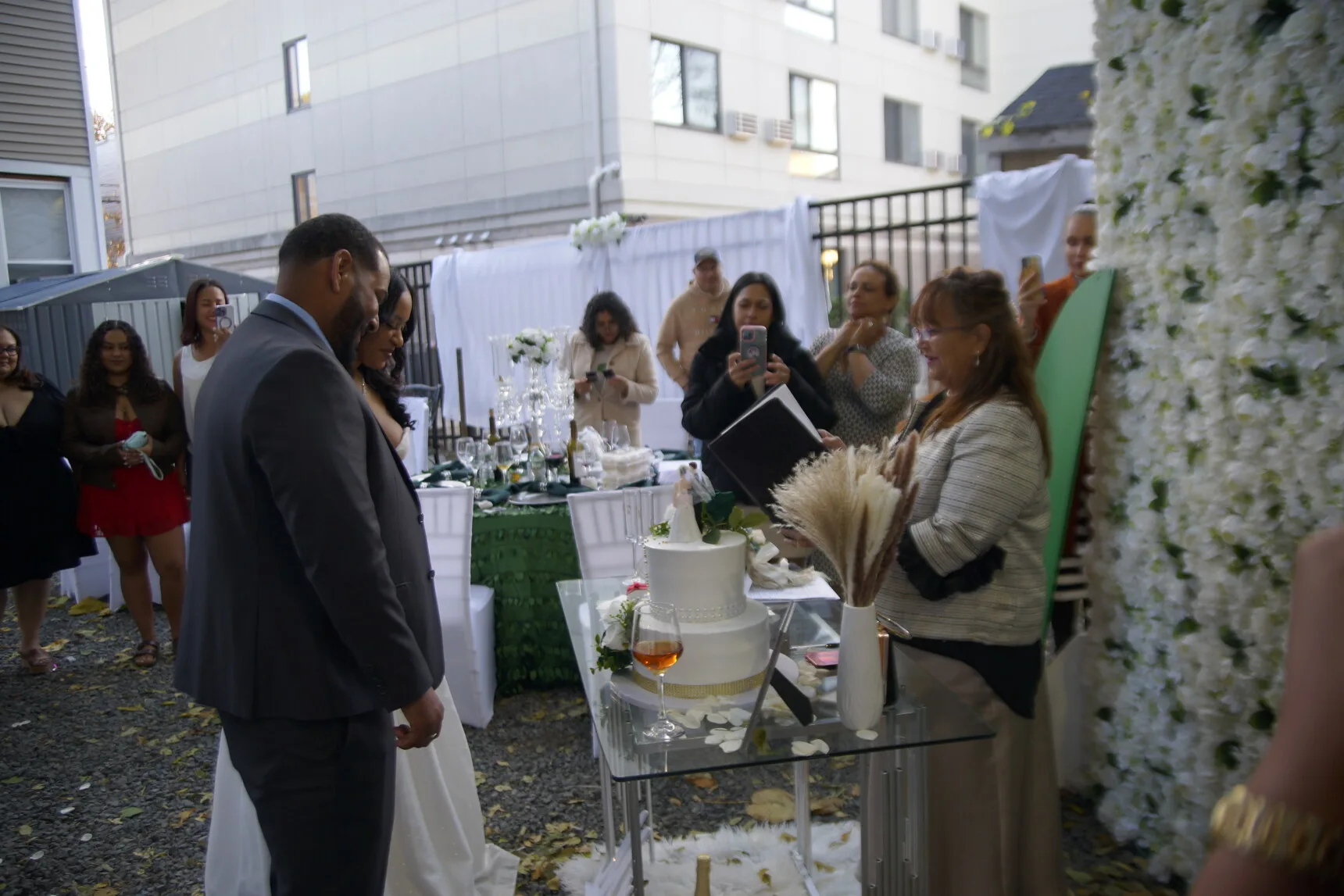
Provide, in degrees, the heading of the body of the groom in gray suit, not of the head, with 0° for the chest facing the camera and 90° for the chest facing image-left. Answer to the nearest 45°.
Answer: approximately 270°

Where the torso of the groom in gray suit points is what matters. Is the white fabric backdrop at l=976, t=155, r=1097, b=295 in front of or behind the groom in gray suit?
in front

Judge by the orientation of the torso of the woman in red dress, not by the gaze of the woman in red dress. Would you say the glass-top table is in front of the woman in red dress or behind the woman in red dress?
in front

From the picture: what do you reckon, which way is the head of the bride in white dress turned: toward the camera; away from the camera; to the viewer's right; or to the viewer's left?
to the viewer's right

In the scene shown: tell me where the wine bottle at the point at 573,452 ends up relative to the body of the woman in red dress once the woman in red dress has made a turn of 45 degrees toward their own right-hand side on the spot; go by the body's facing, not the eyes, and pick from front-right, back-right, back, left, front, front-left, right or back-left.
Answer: left

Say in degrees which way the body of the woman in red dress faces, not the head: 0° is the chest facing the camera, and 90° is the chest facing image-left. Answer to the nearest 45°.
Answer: approximately 0°
